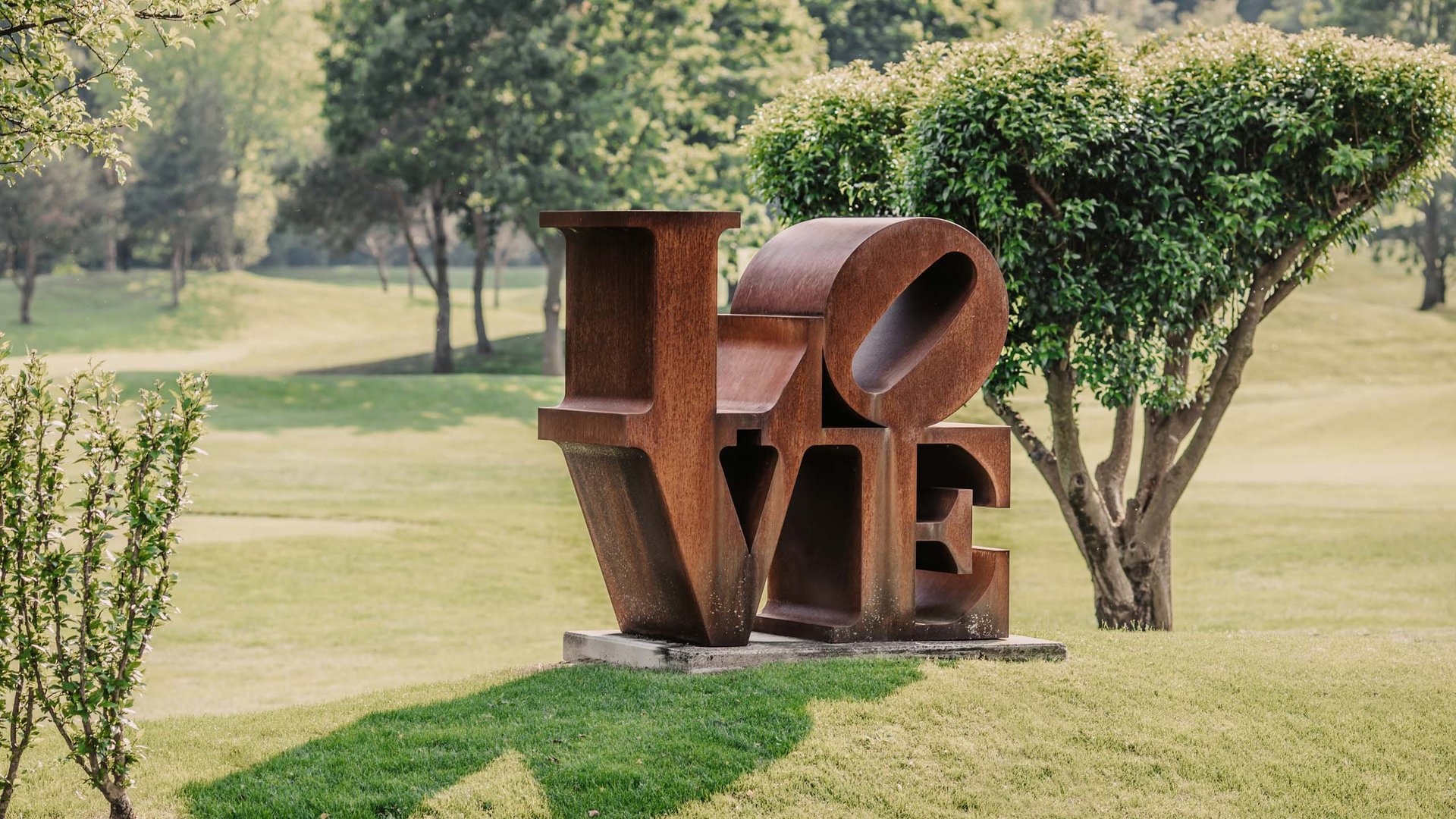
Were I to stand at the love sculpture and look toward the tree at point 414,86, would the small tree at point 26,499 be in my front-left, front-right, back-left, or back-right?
back-left

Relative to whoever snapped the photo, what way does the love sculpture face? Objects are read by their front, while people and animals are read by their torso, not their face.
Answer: facing the viewer and to the right of the viewer

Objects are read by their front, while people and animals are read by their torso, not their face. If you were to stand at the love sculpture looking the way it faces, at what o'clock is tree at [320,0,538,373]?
The tree is roughly at 7 o'clock from the love sculpture.

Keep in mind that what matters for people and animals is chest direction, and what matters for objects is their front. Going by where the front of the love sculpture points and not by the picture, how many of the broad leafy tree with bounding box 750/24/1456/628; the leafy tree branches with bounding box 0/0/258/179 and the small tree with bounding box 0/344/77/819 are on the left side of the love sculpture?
1

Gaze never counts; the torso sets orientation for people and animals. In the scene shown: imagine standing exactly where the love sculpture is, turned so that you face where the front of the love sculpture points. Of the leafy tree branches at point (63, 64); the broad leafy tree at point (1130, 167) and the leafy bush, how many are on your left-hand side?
1

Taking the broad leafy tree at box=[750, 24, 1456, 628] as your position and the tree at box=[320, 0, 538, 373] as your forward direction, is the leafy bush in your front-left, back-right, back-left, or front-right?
back-left

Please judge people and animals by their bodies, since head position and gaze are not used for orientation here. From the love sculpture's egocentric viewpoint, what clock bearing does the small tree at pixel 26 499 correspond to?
The small tree is roughly at 3 o'clock from the love sculpture.

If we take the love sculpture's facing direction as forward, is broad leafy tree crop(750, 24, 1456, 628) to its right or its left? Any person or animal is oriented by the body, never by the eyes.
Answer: on its left

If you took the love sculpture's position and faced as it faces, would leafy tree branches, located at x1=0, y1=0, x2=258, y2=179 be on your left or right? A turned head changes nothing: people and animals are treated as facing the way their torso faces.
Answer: on your right

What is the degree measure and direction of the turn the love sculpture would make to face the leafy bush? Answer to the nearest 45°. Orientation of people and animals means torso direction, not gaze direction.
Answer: approximately 90° to its right
